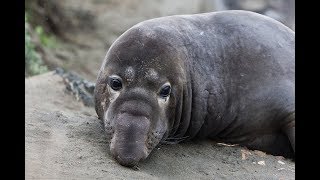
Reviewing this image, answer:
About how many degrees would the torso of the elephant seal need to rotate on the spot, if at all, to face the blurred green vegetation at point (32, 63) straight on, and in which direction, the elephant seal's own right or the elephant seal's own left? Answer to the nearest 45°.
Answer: approximately 90° to the elephant seal's own right

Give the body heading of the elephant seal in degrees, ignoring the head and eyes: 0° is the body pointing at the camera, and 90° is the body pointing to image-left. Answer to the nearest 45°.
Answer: approximately 45°
